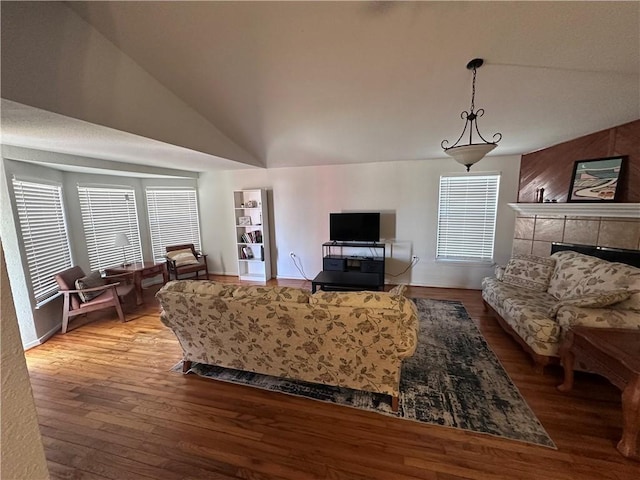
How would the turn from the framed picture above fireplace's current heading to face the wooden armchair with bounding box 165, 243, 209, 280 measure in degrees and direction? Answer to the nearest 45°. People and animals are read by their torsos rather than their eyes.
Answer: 0° — it already faces it

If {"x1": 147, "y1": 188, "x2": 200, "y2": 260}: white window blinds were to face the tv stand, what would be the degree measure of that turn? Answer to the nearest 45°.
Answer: approximately 45° to its left

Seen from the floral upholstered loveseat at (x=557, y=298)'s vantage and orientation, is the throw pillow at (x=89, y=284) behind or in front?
in front

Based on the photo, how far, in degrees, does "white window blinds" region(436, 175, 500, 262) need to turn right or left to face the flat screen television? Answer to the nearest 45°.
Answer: approximately 45° to its right

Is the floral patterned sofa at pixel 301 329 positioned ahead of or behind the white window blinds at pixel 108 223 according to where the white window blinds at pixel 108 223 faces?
ahead

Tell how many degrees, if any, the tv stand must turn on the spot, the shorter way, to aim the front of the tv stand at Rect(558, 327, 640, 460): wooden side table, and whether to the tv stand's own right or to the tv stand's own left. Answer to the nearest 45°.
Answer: approximately 45° to the tv stand's own left

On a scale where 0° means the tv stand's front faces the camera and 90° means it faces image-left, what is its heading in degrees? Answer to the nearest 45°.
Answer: approximately 0°

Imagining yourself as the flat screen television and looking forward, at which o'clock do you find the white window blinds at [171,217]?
The white window blinds is roughly at 3 o'clock from the flat screen television.

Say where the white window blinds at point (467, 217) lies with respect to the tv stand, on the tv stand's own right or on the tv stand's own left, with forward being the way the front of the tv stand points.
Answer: on the tv stand's own left
